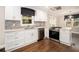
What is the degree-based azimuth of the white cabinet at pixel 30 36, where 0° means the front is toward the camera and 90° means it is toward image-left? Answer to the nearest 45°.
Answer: approximately 315°

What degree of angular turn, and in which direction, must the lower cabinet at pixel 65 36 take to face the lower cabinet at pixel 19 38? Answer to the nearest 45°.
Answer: approximately 45° to its right

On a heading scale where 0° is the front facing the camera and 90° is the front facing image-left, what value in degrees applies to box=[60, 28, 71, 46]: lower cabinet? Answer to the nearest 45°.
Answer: approximately 45°

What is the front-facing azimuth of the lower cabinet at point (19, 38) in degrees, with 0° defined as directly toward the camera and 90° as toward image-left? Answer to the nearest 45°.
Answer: approximately 315°
